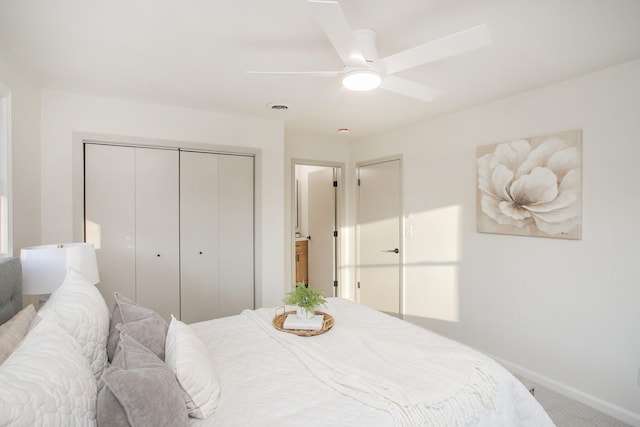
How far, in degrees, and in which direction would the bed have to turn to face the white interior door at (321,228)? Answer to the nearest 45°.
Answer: approximately 90° to its left

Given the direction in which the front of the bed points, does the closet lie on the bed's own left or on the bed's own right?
on the bed's own left

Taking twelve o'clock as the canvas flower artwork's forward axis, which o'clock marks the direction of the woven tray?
The woven tray is roughly at 12 o'clock from the canvas flower artwork.

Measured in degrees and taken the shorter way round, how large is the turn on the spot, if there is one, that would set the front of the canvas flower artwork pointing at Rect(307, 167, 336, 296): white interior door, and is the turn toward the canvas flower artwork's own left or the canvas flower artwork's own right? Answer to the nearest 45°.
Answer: approximately 45° to the canvas flower artwork's own right

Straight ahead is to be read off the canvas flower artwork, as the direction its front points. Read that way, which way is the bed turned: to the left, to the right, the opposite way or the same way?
the opposite way

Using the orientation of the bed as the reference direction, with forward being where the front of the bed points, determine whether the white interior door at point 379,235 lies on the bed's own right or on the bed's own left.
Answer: on the bed's own left

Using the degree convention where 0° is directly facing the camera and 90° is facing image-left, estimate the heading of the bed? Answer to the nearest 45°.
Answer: approximately 270°

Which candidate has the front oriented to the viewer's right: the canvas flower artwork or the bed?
the bed

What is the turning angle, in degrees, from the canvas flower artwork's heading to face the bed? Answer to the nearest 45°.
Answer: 0° — it already faces it

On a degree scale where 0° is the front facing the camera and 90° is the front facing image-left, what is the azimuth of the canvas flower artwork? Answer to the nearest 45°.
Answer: approximately 45°

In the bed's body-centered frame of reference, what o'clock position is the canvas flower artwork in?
The canvas flower artwork is roughly at 11 o'clock from the bed.

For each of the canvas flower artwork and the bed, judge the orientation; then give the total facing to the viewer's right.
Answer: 1
